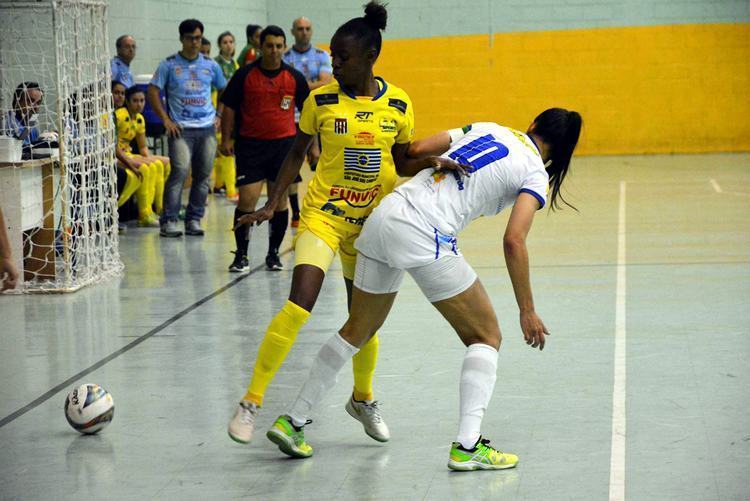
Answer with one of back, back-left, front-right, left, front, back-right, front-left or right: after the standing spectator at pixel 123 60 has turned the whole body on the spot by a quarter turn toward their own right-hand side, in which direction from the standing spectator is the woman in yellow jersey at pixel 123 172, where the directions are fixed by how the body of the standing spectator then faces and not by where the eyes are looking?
front-left

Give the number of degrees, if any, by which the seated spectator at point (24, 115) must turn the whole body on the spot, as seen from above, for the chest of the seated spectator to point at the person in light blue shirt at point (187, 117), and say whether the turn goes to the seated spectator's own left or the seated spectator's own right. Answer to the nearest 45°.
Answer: approximately 90° to the seated spectator's own left

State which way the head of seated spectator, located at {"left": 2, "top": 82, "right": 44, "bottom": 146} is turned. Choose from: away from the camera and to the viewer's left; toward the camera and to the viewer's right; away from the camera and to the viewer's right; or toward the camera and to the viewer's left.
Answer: toward the camera and to the viewer's right

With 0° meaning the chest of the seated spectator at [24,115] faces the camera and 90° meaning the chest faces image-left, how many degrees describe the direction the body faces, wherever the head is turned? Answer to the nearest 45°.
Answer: approximately 315°

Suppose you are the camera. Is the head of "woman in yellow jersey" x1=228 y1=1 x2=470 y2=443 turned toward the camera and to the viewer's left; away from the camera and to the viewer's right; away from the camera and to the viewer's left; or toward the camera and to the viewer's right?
toward the camera and to the viewer's left

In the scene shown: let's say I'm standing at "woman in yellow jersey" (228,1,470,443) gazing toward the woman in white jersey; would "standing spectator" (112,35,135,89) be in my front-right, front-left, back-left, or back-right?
back-left

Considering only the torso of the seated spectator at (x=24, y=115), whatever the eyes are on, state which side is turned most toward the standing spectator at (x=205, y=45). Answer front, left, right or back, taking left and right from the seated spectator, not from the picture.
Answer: left

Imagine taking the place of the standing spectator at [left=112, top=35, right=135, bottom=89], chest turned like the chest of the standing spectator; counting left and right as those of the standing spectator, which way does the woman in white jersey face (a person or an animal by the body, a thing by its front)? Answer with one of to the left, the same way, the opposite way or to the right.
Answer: to the left

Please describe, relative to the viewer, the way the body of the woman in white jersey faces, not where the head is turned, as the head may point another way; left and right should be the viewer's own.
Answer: facing away from the viewer and to the right of the viewer

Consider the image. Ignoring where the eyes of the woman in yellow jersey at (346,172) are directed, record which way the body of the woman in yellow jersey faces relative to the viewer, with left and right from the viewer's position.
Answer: facing the viewer

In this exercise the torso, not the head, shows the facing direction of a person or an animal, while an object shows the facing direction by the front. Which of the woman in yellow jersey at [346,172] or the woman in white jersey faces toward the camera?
the woman in yellow jersey

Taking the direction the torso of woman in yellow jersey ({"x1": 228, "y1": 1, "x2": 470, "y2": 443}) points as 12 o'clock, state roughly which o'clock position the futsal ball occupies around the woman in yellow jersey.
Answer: The futsal ball is roughly at 3 o'clock from the woman in yellow jersey.

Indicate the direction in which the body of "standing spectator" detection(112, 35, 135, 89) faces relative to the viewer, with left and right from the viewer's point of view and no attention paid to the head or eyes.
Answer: facing the viewer and to the right of the viewer

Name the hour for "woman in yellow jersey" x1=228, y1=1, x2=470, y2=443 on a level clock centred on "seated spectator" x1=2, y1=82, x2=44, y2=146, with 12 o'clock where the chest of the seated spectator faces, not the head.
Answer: The woman in yellow jersey is roughly at 1 o'clock from the seated spectator.

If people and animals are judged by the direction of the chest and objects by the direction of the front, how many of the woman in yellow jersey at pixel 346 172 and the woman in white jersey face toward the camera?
1

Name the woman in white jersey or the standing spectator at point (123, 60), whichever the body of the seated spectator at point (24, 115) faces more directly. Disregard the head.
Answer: the woman in white jersey
